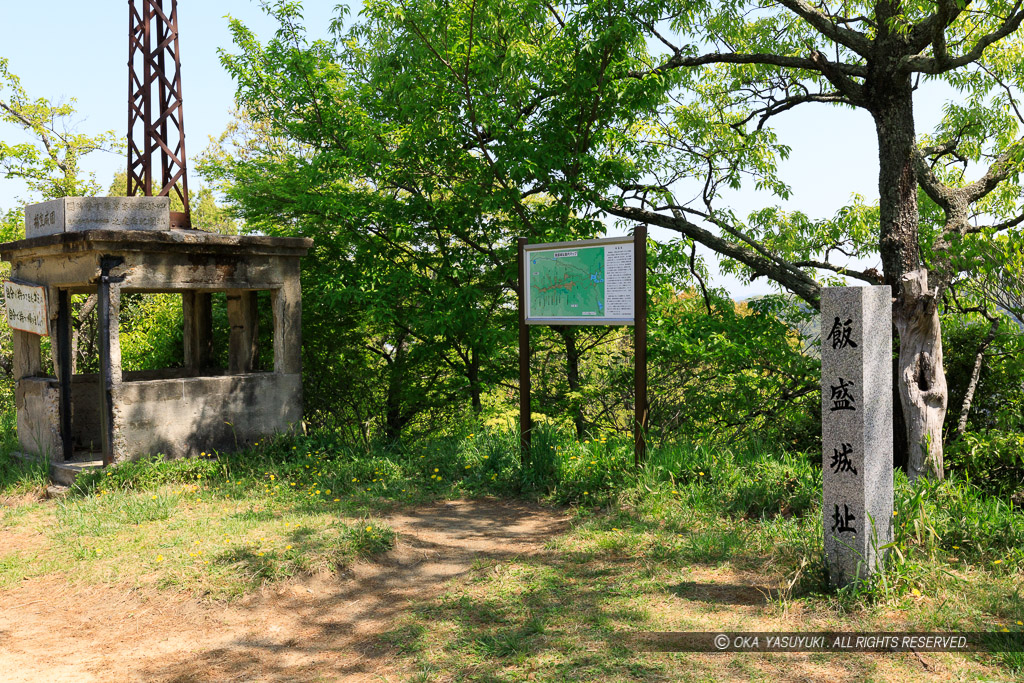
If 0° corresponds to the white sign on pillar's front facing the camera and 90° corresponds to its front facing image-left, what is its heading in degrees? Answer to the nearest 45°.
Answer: approximately 45°

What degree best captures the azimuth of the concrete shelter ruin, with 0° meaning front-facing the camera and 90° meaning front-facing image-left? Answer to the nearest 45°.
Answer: approximately 45°

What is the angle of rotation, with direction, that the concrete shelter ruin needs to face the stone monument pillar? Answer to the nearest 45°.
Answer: approximately 90° to its left

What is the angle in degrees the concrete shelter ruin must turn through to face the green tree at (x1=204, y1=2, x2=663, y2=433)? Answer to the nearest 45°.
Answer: approximately 135° to its left

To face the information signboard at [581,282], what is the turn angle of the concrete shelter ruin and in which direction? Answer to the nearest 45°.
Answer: approximately 90° to its left

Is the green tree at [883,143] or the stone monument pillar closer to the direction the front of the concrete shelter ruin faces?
the stone monument pillar

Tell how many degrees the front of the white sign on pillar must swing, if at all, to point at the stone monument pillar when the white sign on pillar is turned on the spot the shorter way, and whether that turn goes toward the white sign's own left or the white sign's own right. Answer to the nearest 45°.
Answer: approximately 90° to the white sign's own left

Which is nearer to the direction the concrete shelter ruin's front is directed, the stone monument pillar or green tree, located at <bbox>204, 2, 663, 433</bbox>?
the stone monument pillar

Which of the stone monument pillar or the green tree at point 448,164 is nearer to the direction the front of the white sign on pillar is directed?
the stone monument pillar

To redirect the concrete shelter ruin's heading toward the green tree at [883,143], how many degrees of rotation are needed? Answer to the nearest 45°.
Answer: approximately 135° to its left

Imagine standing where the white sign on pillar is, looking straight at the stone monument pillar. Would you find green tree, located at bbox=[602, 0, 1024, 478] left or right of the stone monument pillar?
left

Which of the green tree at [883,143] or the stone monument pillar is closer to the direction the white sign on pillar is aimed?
the stone monument pillar

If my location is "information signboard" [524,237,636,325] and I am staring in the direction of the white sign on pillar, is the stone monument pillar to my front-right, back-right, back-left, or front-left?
back-left
